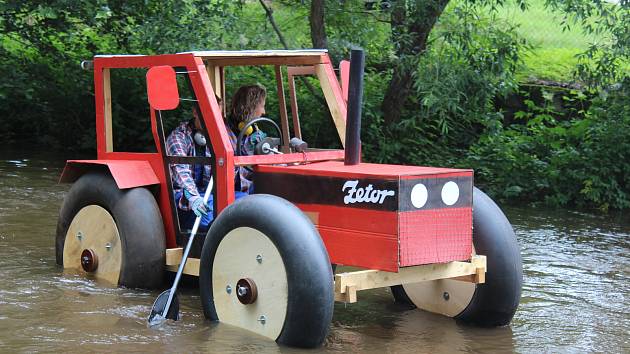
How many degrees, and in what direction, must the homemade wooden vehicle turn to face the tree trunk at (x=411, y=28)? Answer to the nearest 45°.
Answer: approximately 135° to its left

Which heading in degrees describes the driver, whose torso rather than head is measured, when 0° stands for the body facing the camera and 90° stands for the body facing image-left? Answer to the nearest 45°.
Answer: approximately 270°

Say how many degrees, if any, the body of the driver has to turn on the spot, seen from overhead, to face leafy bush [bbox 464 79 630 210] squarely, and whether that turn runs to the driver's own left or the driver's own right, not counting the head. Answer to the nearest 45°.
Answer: approximately 45° to the driver's own left

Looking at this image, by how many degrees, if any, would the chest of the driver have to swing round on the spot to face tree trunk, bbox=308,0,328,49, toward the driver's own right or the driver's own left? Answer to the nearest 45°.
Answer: approximately 90° to the driver's own left

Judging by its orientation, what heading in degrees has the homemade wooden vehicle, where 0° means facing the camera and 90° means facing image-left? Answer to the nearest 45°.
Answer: approximately 315°
